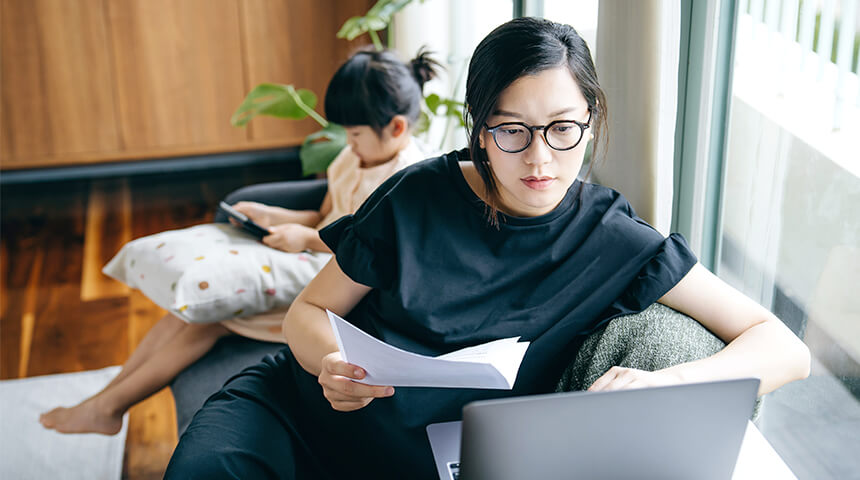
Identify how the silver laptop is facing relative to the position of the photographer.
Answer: facing away from the viewer and to the left of the viewer

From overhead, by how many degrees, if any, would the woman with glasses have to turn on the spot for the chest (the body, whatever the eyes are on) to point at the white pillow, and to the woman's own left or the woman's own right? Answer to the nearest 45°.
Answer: approximately 135° to the woman's own right

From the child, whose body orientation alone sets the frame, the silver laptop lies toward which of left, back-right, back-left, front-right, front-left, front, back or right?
left

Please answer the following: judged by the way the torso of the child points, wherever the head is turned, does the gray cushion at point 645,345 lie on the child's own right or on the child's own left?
on the child's own left

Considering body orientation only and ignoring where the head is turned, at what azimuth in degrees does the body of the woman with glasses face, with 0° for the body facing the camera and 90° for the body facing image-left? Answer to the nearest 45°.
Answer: approximately 0°

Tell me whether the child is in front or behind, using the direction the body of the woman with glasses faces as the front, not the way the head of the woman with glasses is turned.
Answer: behind

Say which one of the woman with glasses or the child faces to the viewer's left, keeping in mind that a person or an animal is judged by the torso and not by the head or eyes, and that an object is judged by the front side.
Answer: the child

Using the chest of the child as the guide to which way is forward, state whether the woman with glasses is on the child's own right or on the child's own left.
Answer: on the child's own left

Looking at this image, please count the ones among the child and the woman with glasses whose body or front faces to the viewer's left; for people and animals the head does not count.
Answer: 1

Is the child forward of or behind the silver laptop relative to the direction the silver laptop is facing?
forward

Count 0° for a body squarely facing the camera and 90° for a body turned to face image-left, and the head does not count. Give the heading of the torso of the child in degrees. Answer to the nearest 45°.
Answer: approximately 90°

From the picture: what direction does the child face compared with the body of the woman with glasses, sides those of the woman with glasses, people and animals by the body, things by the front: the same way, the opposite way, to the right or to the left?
to the right
